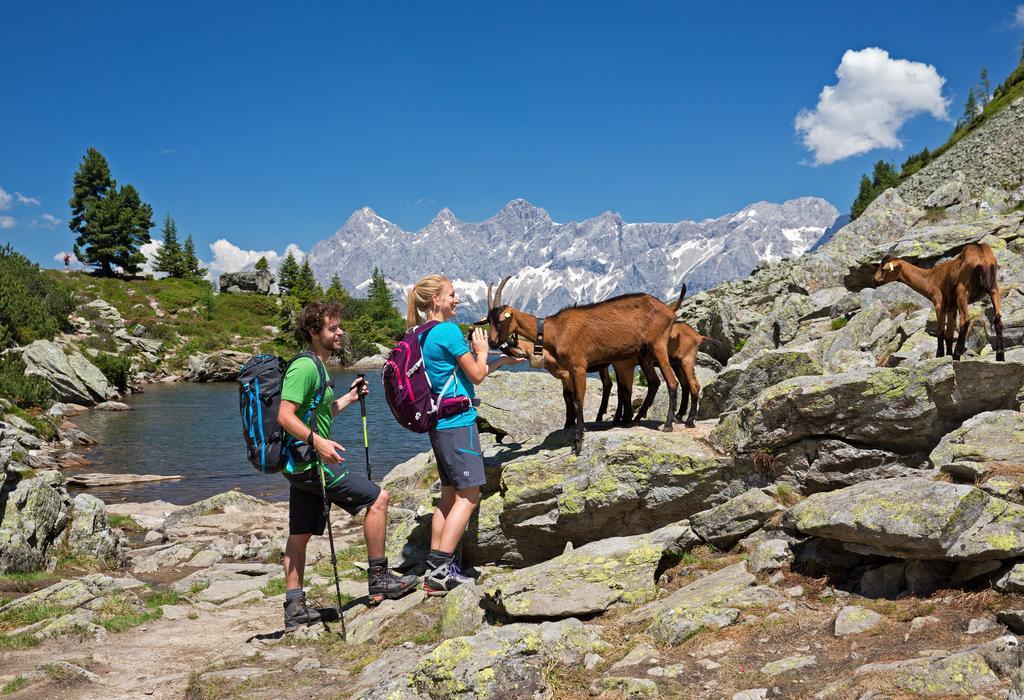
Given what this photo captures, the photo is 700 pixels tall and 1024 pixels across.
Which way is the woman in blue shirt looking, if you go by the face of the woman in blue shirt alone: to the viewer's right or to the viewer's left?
to the viewer's right

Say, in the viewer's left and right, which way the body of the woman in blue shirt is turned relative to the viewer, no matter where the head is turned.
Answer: facing to the right of the viewer

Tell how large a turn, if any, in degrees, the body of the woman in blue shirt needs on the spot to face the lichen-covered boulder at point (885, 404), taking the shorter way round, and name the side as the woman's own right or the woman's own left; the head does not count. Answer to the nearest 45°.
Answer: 0° — they already face it

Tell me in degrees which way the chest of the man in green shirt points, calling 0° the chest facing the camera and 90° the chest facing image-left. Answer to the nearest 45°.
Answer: approximately 270°
